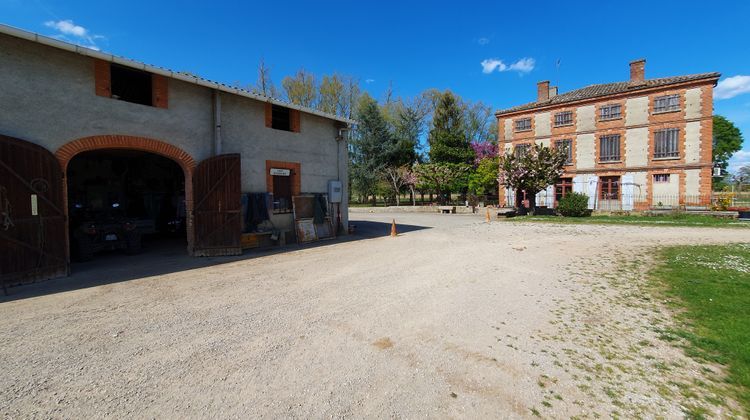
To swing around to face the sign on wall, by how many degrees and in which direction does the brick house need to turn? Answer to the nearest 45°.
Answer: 0° — it already faces it

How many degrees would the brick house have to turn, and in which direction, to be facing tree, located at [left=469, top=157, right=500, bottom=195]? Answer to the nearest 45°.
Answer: approximately 45° to its right

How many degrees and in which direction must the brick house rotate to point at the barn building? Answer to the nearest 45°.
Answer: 0° — it already faces it

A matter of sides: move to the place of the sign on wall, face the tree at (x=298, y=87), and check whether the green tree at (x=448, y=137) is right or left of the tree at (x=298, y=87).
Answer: right

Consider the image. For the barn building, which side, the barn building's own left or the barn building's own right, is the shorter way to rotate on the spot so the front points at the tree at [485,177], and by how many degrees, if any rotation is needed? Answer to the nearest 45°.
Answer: approximately 45° to the barn building's own left

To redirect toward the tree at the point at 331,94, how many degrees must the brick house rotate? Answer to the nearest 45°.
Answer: approximately 45° to its right

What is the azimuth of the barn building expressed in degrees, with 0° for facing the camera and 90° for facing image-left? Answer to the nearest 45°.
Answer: approximately 315°

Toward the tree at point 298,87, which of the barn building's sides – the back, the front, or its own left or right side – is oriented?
left

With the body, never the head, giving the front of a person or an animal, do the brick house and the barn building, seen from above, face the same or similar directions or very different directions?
very different directions

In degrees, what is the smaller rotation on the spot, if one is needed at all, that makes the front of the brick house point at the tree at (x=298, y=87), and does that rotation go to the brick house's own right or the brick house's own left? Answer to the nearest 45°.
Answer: approximately 45° to the brick house's own right
